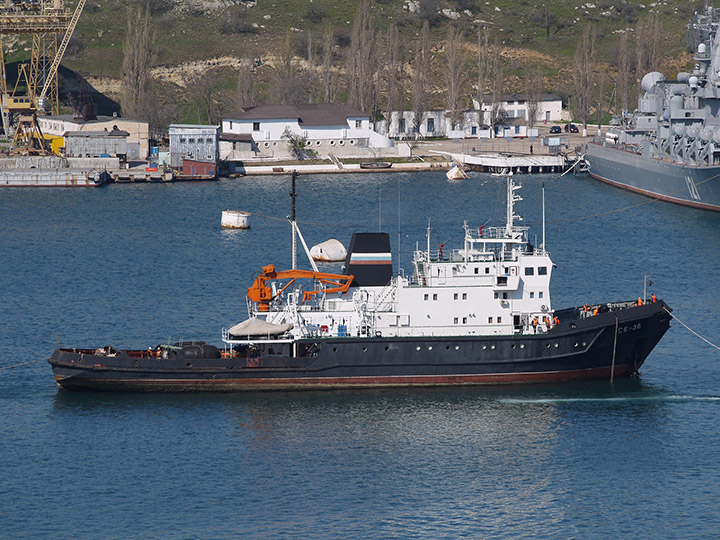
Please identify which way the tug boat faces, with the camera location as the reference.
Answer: facing to the right of the viewer
